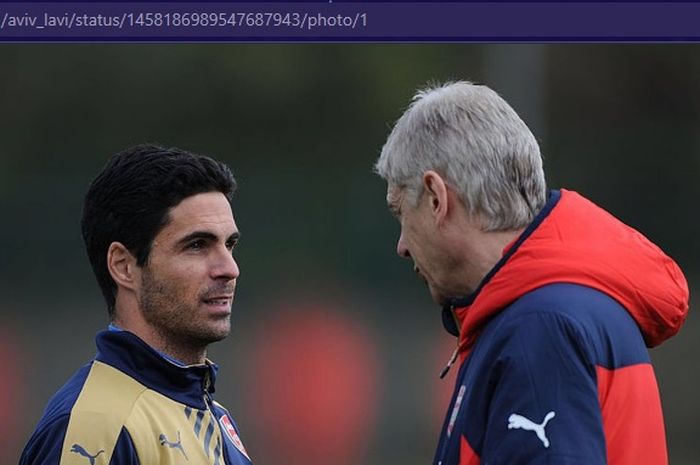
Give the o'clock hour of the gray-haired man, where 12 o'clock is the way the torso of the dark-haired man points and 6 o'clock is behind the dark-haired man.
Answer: The gray-haired man is roughly at 12 o'clock from the dark-haired man.

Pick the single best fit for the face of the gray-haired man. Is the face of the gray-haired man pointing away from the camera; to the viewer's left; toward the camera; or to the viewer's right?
to the viewer's left

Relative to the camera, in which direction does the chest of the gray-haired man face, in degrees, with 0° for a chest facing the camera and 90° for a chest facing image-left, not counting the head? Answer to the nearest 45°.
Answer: approximately 90°

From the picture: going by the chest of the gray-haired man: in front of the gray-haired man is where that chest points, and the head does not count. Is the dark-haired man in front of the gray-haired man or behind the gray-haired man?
in front

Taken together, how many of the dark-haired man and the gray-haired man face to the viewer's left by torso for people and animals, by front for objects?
1

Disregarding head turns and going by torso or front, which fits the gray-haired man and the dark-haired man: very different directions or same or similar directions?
very different directions

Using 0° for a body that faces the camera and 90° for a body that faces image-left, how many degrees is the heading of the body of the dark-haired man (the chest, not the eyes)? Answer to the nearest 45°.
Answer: approximately 315°
